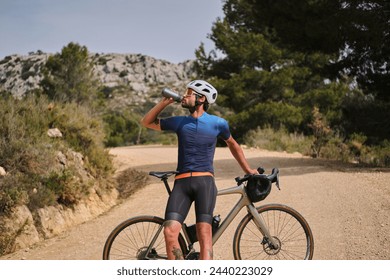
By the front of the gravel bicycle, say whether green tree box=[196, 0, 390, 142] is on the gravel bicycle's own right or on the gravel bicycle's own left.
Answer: on the gravel bicycle's own left

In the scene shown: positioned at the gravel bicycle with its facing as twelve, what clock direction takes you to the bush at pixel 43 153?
The bush is roughly at 8 o'clock from the gravel bicycle.

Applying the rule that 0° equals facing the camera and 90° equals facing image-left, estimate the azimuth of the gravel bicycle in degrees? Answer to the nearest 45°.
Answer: approximately 270°

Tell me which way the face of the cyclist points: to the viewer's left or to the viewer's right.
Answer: to the viewer's left

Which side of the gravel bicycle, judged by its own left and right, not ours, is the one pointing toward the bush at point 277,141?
left

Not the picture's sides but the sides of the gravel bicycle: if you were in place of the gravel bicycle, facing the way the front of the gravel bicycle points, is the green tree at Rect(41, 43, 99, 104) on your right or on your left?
on your left
